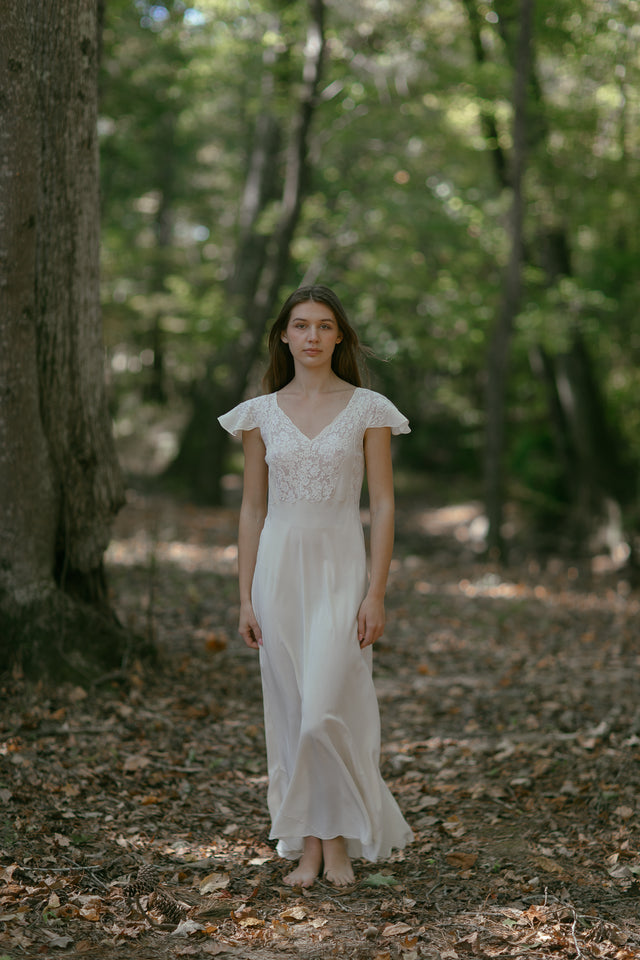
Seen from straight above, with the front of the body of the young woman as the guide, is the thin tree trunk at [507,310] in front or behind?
behind

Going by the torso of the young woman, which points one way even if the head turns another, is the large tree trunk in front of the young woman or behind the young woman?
behind

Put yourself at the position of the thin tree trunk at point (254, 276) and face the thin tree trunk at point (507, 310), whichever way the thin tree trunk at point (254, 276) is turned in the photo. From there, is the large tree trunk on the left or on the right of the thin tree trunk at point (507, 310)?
right

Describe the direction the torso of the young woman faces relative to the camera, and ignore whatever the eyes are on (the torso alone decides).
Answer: toward the camera

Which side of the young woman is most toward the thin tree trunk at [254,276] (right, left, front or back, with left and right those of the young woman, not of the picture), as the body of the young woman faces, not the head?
back
